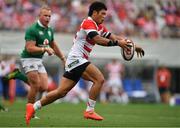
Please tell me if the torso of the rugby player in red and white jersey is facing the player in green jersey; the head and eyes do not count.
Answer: no

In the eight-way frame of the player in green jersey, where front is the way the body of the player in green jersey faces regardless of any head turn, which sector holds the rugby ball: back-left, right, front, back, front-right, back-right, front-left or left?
front

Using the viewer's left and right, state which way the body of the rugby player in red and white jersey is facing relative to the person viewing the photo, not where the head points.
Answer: facing to the right of the viewer

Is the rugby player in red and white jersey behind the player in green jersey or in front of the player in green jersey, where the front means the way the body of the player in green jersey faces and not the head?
in front

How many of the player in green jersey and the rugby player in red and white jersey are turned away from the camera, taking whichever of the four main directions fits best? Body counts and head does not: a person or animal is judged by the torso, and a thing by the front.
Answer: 0

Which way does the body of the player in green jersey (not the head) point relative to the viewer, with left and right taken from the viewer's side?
facing the viewer and to the right of the viewer
